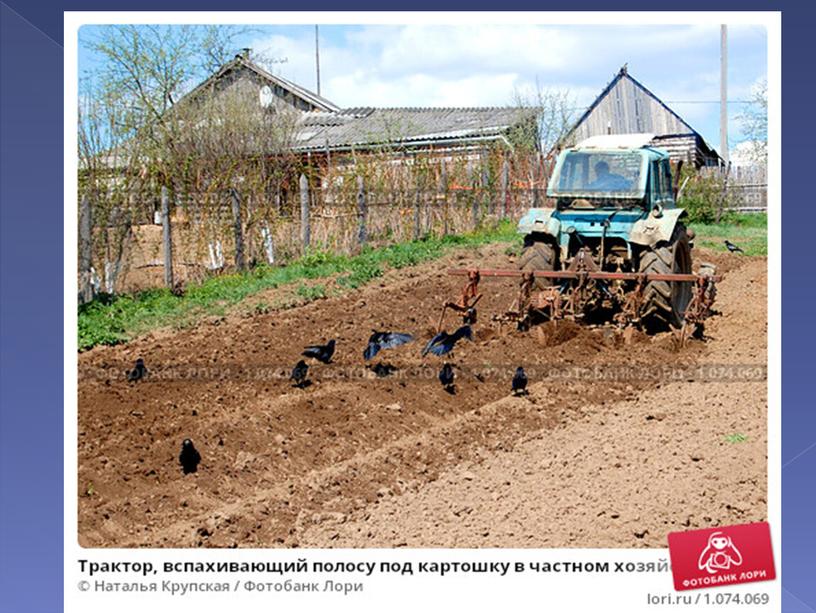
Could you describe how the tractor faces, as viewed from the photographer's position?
facing away from the viewer

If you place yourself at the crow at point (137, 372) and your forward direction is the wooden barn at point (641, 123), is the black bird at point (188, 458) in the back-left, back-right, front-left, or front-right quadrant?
back-right
